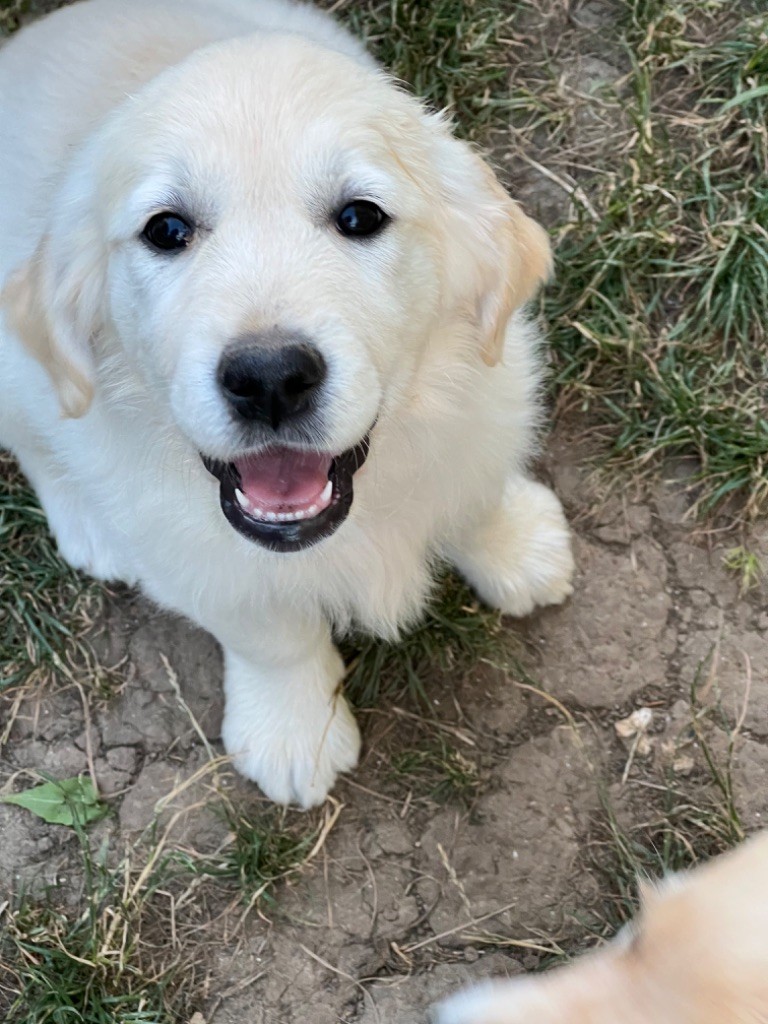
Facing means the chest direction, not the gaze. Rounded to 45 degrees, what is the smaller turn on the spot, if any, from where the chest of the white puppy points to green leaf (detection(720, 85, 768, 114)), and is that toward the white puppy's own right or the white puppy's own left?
approximately 90° to the white puppy's own left

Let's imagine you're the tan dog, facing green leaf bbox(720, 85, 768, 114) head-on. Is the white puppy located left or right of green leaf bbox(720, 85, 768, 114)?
left

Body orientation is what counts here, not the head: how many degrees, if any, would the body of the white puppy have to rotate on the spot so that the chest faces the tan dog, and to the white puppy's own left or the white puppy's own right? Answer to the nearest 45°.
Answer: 0° — it already faces it
